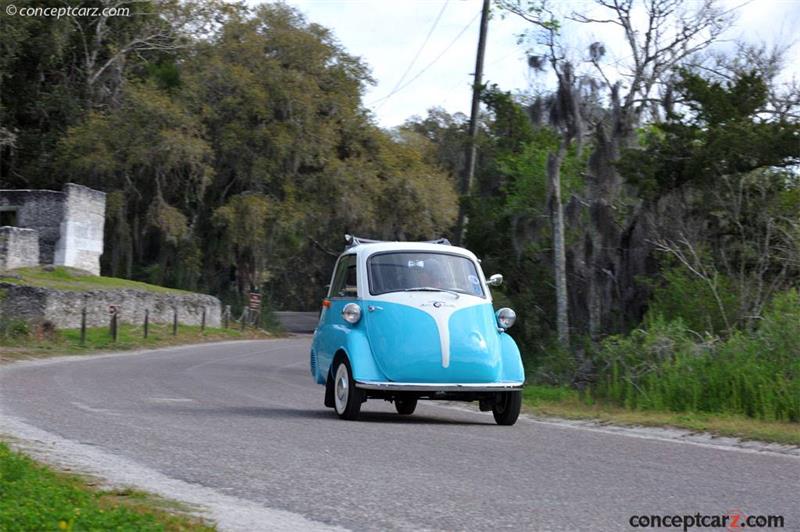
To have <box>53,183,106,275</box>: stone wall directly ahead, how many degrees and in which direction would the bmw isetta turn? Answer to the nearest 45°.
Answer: approximately 180°

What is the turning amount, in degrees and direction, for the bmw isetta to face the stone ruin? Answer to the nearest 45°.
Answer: approximately 180°

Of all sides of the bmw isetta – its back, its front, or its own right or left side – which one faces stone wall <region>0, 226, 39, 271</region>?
back

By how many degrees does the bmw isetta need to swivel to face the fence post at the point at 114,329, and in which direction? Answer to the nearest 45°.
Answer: approximately 180°

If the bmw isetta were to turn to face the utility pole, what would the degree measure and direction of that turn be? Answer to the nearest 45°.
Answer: approximately 135° to its left

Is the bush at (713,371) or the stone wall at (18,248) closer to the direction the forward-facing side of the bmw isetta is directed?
the bush

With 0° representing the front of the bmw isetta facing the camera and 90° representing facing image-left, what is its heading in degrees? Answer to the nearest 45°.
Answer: approximately 315°

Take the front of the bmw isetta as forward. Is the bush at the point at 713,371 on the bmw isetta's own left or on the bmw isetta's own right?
on the bmw isetta's own left

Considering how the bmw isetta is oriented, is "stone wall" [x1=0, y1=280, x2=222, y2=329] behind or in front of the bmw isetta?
behind

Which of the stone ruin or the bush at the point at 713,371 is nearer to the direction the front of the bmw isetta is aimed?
the bush
